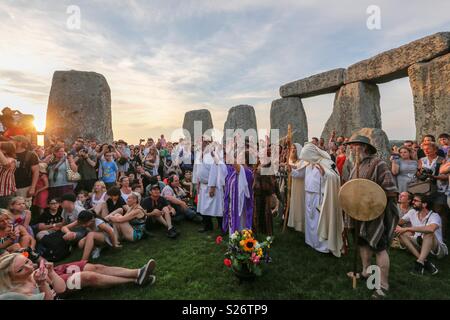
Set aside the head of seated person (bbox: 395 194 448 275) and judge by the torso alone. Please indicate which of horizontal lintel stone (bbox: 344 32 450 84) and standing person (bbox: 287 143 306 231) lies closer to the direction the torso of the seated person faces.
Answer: the standing person

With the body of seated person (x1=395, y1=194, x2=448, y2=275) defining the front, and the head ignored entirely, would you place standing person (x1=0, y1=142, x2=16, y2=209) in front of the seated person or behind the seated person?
in front

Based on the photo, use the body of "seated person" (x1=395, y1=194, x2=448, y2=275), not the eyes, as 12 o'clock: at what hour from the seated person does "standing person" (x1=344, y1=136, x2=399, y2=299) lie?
The standing person is roughly at 11 o'clock from the seated person.

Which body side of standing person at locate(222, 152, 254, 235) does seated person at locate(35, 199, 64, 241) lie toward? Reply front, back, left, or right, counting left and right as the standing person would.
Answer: right

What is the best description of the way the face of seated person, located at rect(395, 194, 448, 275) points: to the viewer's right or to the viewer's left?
to the viewer's left

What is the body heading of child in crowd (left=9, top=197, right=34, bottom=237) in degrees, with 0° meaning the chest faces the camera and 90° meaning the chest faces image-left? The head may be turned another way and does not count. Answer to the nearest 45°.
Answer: approximately 315°

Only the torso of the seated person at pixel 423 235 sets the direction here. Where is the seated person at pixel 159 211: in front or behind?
in front

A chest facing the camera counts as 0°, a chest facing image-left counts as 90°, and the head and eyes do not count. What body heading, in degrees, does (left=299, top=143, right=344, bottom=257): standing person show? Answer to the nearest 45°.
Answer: approximately 45°

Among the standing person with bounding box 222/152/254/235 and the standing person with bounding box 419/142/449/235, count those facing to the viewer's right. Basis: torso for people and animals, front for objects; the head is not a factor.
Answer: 0

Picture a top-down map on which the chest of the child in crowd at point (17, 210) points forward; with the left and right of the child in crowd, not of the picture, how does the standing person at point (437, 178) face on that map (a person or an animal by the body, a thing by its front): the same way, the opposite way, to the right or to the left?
the opposite way

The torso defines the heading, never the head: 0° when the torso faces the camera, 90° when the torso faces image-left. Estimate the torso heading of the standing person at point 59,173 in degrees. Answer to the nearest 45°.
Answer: approximately 315°

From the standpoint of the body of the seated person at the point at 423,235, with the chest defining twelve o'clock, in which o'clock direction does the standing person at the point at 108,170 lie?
The standing person is roughly at 1 o'clock from the seated person.

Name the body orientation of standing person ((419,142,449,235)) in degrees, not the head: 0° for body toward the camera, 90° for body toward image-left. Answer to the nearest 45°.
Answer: approximately 45°

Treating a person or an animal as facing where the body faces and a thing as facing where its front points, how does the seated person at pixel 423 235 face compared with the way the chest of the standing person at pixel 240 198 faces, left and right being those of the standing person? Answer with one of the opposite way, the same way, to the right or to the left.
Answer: to the right

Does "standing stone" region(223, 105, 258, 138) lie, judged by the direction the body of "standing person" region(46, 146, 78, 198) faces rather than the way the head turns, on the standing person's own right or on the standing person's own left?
on the standing person's own left

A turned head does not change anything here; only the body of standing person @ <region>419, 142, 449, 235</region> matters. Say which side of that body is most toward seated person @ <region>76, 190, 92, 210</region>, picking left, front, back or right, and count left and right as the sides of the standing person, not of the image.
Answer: front

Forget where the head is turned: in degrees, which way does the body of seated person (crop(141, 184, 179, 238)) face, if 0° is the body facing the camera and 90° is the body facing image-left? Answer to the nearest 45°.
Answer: approximately 315°

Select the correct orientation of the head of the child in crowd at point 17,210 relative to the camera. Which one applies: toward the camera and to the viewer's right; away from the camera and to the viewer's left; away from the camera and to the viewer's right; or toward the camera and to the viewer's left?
toward the camera and to the viewer's right
